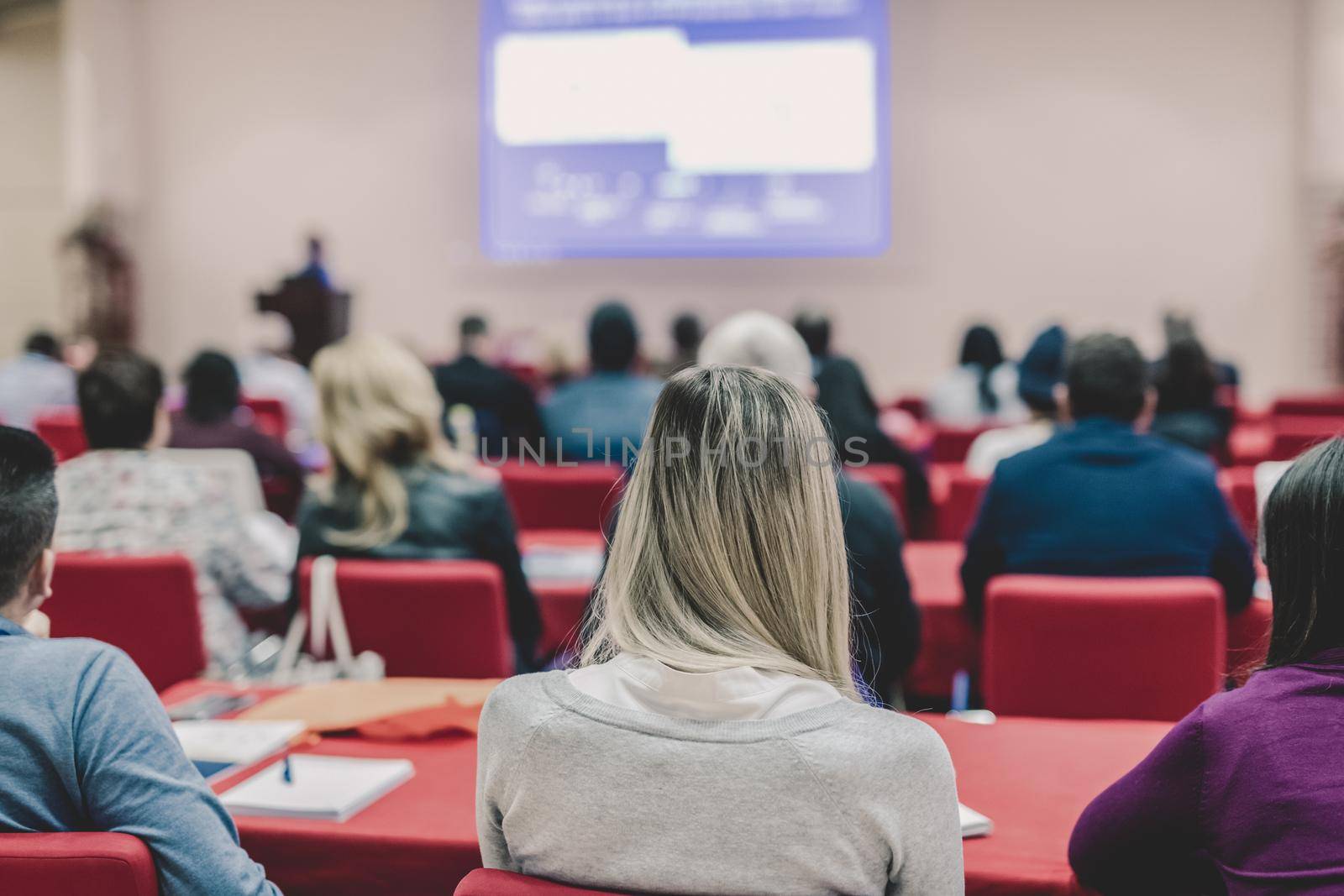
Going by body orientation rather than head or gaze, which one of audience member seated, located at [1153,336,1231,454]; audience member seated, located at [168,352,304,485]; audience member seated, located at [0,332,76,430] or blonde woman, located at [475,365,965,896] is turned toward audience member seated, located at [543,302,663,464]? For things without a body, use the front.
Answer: the blonde woman

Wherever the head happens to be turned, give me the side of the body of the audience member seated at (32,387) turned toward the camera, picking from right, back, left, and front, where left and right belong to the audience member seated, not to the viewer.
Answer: back

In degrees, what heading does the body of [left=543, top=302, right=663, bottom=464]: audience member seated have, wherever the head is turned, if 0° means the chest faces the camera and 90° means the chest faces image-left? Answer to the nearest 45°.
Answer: approximately 180°

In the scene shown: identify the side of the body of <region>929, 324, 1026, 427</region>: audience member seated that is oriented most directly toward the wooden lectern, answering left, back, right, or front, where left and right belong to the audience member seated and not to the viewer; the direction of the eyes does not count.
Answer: left

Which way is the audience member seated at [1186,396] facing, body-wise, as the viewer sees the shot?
away from the camera

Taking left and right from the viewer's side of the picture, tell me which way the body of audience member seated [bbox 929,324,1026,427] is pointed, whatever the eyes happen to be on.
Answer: facing away from the viewer

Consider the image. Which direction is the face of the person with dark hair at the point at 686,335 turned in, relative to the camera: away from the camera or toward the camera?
away from the camera

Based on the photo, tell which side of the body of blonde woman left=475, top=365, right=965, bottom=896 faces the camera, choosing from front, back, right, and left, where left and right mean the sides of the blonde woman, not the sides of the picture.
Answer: back

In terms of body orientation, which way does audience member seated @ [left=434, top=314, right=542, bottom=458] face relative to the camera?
away from the camera

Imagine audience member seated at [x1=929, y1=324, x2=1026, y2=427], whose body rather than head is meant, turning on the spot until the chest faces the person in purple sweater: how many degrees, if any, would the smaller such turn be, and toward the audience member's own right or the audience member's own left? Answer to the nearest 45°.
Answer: approximately 180°

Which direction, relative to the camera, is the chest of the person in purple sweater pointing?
away from the camera

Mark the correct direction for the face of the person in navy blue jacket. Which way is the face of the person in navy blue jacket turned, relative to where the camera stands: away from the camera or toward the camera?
away from the camera
